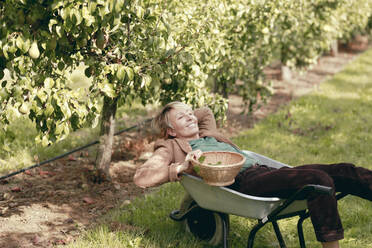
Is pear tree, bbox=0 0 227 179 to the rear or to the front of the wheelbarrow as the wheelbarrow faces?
to the front

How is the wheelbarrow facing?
to the viewer's left
